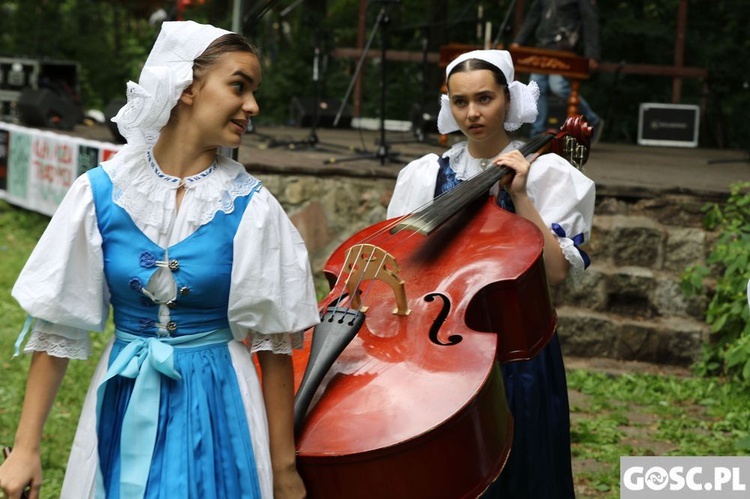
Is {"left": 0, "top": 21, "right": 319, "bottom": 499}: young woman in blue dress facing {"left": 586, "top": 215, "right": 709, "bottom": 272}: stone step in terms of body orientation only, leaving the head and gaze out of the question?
no

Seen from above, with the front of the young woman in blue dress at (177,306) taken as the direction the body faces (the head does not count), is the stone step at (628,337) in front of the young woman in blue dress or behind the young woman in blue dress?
behind

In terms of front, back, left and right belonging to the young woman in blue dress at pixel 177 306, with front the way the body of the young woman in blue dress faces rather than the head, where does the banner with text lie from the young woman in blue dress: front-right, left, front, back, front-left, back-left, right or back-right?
back

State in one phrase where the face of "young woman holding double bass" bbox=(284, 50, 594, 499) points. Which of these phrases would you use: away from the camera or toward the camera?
toward the camera

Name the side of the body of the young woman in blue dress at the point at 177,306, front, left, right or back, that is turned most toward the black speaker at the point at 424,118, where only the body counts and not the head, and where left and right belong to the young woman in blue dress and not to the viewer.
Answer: back

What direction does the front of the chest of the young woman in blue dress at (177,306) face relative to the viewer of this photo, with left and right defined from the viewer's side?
facing the viewer

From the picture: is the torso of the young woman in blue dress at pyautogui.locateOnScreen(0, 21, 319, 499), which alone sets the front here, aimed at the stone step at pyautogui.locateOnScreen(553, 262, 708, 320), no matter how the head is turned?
no

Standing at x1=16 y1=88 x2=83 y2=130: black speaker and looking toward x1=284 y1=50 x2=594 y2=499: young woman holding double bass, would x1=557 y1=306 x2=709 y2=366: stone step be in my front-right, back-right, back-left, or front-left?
front-left

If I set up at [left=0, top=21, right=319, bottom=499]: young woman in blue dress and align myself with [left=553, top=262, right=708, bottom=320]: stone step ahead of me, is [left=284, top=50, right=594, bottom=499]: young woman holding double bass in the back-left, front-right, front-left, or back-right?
front-right
